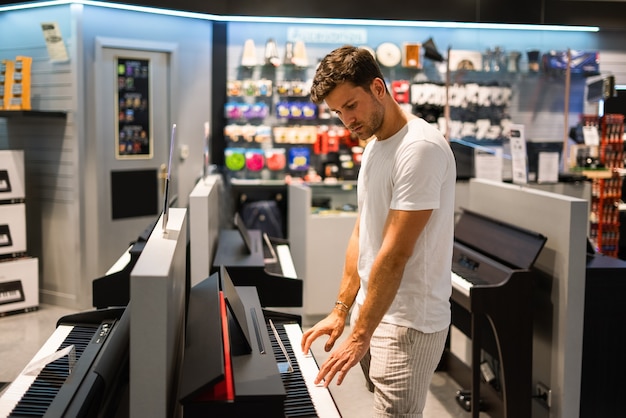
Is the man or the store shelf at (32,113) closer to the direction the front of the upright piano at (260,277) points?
the man

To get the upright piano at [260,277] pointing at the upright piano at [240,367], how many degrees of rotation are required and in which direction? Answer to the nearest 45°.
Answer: approximately 90° to its right

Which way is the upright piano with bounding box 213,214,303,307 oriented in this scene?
to the viewer's right

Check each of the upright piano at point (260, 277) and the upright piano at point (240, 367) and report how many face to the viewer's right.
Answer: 2

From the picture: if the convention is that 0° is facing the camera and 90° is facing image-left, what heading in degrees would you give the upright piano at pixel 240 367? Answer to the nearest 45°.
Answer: approximately 270°

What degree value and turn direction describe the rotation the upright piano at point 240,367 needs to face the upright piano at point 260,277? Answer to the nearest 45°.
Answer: approximately 90° to its left

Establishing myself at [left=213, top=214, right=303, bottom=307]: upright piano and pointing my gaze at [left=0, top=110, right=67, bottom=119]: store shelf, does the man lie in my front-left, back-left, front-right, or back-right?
back-left

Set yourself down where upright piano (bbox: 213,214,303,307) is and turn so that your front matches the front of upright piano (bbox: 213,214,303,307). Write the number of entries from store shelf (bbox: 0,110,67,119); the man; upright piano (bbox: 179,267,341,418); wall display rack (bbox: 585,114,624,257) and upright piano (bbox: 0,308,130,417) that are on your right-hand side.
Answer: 3

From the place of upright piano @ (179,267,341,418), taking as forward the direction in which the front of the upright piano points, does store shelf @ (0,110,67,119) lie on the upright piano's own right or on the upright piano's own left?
on the upright piano's own left
